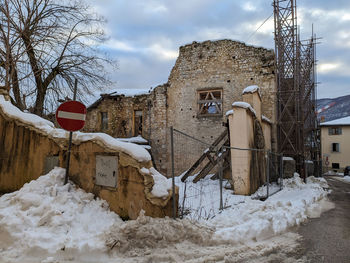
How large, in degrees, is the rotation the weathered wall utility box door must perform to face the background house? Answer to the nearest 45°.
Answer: approximately 135° to its left

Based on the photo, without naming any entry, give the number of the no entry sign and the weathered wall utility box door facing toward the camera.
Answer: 2

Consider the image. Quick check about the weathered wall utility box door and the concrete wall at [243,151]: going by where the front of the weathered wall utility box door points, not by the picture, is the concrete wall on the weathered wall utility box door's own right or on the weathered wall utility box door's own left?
on the weathered wall utility box door's own left

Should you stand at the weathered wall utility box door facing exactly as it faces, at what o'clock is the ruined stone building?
The ruined stone building is roughly at 7 o'clock from the weathered wall utility box door.

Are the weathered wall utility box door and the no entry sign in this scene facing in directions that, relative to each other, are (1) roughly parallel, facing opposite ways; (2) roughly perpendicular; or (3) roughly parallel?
roughly parallel

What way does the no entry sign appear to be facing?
toward the camera

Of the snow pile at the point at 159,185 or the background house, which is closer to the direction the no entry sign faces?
the snow pile

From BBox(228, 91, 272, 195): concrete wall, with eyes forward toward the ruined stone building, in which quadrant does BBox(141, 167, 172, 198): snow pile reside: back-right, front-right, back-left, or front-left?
back-left

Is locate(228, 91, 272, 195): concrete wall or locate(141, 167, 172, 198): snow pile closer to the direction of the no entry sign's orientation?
the snow pile

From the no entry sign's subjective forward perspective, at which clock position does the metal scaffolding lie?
The metal scaffolding is roughly at 8 o'clock from the no entry sign.
